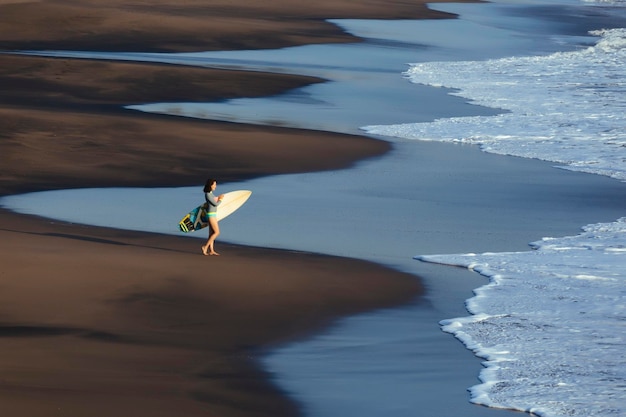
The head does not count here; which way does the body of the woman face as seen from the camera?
to the viewer's right
